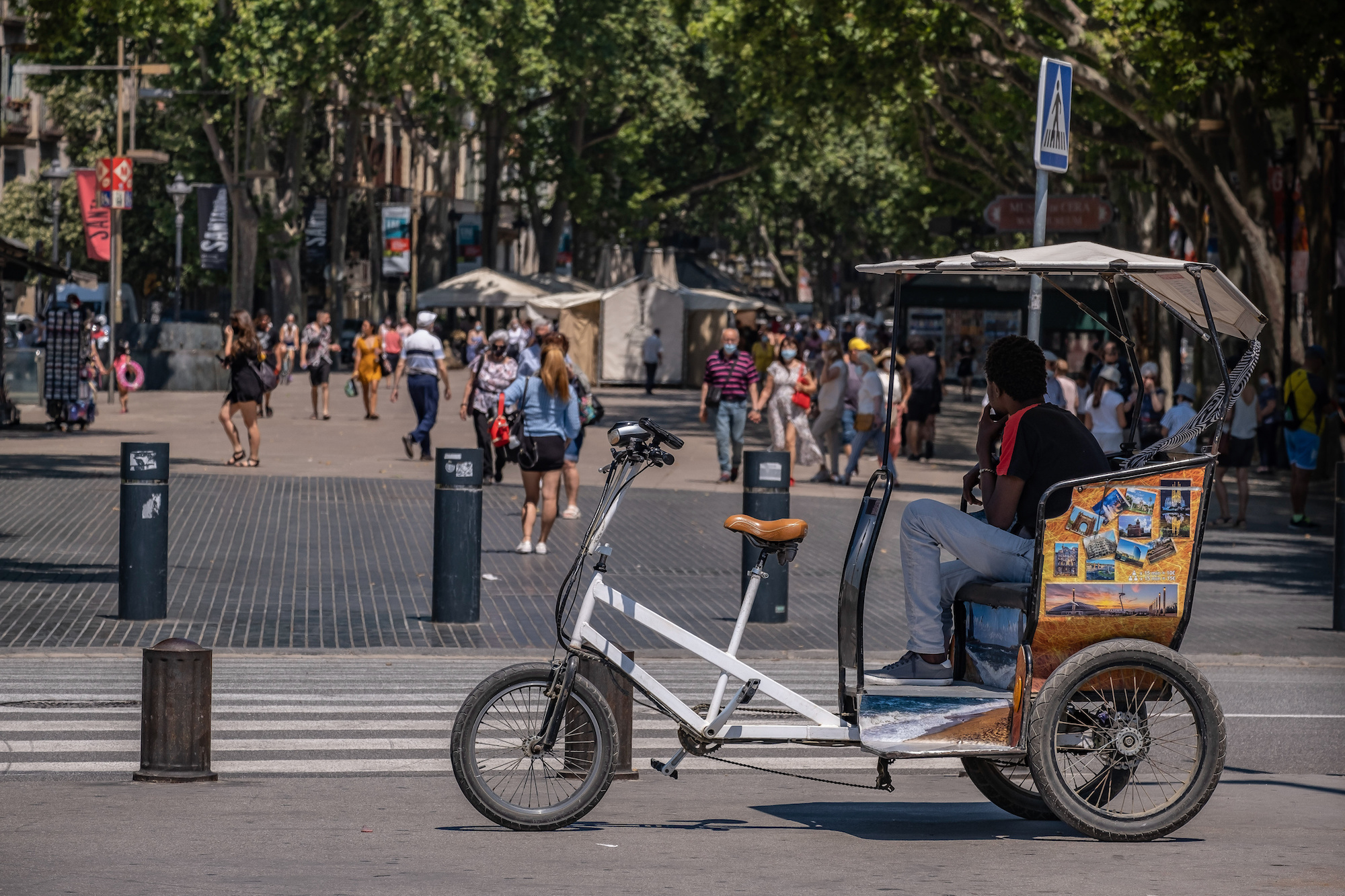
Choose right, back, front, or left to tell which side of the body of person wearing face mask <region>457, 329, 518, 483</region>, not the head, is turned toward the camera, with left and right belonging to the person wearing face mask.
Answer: front

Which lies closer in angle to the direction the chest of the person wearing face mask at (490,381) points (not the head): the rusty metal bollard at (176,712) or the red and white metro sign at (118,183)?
the rusty metal bollard

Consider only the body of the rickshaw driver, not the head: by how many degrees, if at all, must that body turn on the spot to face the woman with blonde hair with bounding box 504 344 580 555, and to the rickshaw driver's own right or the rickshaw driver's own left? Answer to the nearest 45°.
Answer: approximately 45° to the rickshaw driver's own right

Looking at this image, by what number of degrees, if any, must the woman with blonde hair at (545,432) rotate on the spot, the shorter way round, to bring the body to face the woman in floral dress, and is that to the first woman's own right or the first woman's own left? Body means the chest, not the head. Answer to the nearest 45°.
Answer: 0° — they already face them

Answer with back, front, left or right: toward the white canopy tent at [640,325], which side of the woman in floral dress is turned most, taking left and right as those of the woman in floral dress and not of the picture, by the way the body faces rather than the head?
back

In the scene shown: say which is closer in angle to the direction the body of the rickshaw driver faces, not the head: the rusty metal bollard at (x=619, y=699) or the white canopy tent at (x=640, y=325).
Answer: the rusty metal bollard

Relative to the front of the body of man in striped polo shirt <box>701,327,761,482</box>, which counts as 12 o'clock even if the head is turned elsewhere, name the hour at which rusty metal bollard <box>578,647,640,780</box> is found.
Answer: The rusty metal bollard is roughly at 12 o'clock from the man in striped polo shirt.

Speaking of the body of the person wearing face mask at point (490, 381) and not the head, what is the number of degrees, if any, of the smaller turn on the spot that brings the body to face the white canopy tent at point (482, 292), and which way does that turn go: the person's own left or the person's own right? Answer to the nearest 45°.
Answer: approximately 180°

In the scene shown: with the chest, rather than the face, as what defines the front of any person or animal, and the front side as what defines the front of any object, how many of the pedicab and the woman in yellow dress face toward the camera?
1

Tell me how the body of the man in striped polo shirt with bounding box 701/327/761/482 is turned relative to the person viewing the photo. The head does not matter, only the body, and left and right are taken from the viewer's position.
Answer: facing the viewer

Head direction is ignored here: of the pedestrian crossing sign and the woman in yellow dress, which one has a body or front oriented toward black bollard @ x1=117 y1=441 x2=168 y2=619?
the woman in yellow dress

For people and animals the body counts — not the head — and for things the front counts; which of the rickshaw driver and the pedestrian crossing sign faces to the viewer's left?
the rickshaw driver

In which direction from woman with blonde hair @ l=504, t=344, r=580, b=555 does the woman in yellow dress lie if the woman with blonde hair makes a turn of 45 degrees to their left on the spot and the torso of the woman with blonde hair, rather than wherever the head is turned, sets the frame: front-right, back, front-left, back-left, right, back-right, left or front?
front-right

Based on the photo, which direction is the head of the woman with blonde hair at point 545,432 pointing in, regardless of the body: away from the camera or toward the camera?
away from the camera

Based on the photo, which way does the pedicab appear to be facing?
to the viewer's left

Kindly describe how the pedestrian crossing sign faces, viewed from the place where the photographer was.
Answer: facing the viewer and to the right of the viewer

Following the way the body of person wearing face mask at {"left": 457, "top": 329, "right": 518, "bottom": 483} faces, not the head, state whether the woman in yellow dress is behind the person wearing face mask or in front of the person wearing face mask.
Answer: behind

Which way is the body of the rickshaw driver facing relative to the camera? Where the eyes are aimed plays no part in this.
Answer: to the viewer's left

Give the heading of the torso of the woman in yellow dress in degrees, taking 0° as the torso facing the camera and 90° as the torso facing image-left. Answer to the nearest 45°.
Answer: approximately 0°

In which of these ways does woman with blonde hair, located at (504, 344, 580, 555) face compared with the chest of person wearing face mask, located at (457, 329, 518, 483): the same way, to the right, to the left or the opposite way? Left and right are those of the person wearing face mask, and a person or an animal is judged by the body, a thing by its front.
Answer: the opposite way
